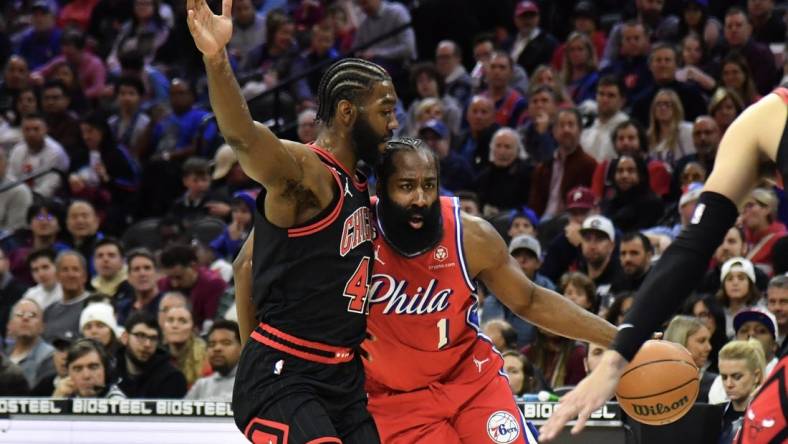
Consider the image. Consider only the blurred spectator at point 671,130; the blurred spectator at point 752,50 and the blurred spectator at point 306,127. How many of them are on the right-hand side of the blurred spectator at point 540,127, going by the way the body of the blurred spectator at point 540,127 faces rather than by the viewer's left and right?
1

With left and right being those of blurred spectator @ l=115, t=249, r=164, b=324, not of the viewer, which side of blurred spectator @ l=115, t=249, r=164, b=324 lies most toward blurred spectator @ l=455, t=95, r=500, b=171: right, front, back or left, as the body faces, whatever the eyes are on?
left

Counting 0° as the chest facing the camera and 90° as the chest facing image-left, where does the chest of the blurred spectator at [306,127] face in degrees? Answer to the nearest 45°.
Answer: approximately 0°

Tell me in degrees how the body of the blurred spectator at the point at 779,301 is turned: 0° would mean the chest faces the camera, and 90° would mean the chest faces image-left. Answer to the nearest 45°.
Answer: approximately 45°

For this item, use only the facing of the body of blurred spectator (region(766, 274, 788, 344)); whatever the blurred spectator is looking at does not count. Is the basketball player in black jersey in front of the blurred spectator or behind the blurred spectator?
in front

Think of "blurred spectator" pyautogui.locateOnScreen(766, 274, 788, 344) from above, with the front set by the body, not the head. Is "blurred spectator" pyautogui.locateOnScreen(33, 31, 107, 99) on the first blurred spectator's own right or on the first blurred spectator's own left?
on the first blurred spectator's own right

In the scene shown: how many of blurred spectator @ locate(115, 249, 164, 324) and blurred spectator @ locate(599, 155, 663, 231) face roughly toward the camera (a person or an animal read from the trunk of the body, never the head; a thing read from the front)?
2

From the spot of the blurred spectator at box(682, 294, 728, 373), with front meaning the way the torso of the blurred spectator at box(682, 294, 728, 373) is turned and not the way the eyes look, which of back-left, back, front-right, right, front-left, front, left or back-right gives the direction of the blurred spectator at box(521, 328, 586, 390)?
front-right

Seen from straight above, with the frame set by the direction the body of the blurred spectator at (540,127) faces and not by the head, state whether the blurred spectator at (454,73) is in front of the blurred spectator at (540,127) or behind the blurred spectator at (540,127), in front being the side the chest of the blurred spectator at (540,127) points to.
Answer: behind

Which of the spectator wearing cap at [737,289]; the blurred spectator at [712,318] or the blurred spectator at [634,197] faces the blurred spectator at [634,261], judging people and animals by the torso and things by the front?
the blurred spectator at [634,197]

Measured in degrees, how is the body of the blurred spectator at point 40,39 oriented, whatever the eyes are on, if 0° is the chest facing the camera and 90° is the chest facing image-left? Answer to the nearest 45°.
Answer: approximately 0°
